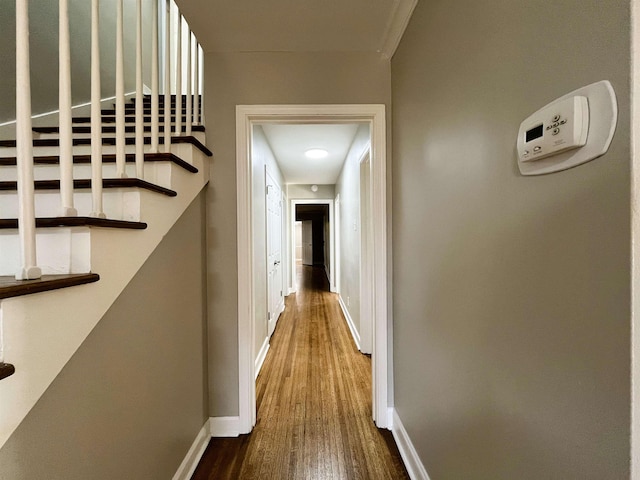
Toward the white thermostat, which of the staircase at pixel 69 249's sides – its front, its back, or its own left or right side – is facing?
left

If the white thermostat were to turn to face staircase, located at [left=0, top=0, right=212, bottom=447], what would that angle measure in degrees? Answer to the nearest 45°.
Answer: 0° — it already faces it

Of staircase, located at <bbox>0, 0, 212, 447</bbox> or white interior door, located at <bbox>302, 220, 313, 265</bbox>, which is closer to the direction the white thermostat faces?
the staircase

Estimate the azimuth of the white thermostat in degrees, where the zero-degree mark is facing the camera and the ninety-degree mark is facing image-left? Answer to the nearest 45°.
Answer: approximately 45°

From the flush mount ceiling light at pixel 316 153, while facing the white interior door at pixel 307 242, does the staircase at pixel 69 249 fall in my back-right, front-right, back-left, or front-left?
back-left

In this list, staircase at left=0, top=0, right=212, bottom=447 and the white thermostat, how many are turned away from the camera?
0

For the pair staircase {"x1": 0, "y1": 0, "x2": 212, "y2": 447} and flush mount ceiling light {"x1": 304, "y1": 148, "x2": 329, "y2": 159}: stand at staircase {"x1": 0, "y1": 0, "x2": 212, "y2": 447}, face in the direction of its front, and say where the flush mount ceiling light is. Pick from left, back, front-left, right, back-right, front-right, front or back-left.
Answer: back

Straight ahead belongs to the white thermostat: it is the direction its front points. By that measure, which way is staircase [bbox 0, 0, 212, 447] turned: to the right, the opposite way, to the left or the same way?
to the left

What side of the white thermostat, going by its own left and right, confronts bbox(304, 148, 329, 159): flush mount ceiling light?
right
